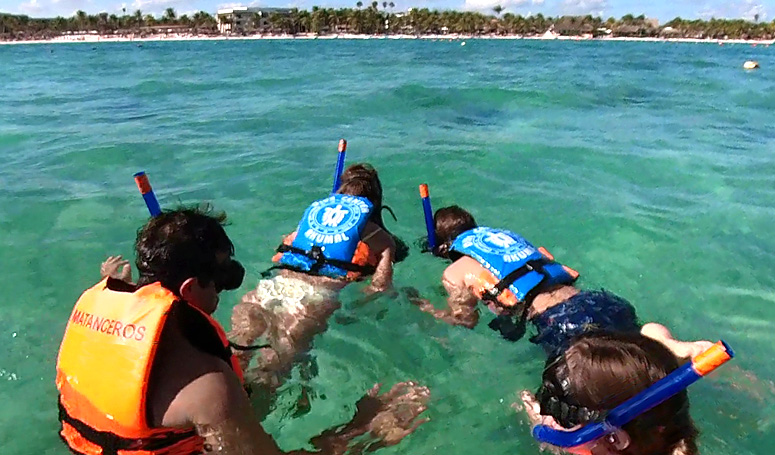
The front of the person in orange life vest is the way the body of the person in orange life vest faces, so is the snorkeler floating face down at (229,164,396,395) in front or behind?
in front

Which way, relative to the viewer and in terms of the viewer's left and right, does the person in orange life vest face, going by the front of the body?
facing away from the viewer and to the right of the viewer
